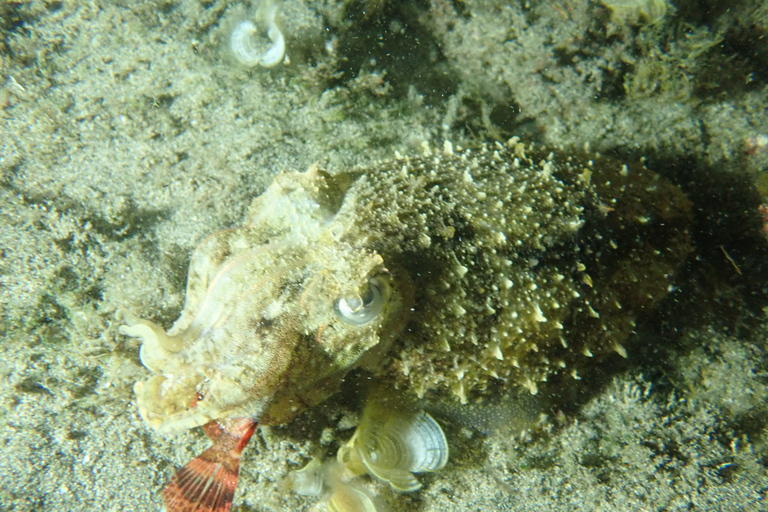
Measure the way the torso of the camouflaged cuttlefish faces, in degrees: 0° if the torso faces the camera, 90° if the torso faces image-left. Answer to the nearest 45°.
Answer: approximately 90°

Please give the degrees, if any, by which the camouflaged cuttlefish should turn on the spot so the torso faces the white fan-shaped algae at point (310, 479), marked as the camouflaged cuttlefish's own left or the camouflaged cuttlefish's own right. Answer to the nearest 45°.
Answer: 0° — it already faces it
